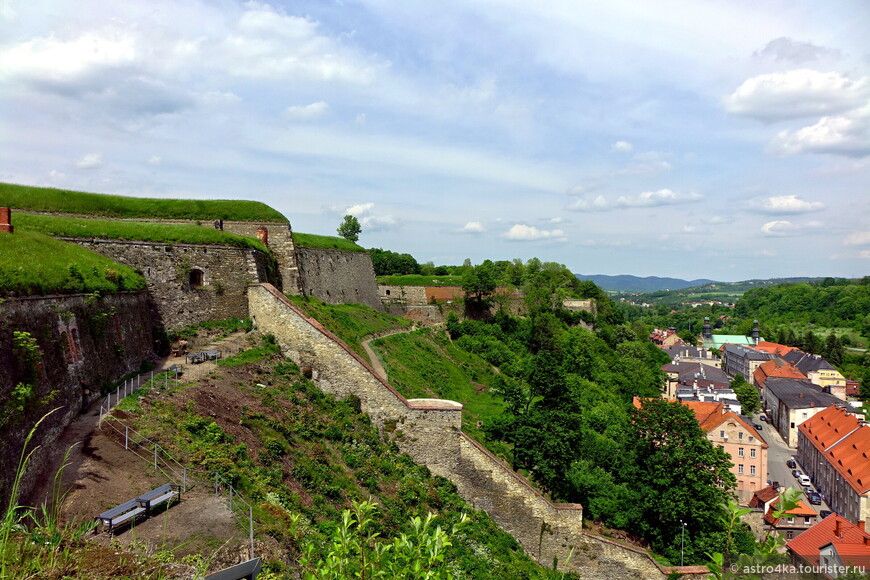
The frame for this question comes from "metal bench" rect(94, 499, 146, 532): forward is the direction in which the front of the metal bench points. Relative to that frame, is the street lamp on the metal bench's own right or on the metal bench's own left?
on the metal bench's own left

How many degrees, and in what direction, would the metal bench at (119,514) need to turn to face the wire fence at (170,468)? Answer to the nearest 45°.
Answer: approximately 135° to its left

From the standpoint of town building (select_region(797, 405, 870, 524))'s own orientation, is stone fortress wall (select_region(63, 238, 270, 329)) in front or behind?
in front

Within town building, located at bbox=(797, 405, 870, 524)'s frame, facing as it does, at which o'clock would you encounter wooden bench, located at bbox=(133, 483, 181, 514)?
The wooden bench is roughly at 11 o'clock from the town building.

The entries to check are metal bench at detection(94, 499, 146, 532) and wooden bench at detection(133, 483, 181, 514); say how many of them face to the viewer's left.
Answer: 0

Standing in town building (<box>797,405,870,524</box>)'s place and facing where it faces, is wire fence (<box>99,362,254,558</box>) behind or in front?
in front

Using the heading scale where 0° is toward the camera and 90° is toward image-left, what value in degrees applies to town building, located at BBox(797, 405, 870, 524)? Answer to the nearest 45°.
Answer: approximately 45°

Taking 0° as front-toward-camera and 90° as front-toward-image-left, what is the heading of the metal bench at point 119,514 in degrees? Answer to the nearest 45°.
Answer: approximately 315°

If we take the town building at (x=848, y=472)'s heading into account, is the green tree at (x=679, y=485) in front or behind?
in front

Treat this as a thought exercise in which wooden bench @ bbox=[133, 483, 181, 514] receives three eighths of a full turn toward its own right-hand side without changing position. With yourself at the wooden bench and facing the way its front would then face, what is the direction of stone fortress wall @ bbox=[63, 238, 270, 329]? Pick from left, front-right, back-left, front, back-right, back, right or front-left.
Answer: right
